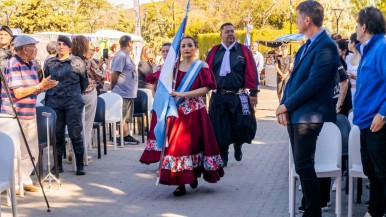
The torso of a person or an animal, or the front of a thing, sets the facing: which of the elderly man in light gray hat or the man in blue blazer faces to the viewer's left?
the man in blue blazer

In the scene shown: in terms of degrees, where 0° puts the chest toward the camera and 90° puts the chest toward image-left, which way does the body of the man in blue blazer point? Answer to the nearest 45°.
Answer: approximately 90°

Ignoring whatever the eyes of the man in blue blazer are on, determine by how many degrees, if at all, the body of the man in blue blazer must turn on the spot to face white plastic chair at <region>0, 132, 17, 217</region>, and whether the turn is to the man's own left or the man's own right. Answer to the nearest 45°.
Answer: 0° — they already face it

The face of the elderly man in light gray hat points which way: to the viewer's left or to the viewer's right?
to the viewer's right

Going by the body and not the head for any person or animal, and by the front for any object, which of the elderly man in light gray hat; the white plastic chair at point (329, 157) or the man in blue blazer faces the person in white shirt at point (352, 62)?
the elderly man in light gray hat

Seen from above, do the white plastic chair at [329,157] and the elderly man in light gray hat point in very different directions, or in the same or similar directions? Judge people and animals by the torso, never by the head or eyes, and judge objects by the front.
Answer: very different directions

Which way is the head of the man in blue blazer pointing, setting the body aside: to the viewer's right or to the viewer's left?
to the viewer's left

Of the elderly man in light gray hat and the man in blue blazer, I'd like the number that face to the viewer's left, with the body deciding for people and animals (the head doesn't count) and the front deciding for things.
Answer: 1

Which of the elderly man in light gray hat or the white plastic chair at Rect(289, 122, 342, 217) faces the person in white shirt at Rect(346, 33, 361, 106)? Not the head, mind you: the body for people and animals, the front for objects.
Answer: the elderly man in light gray hat

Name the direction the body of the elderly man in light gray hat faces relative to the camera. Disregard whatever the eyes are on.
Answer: to the viewer's right
